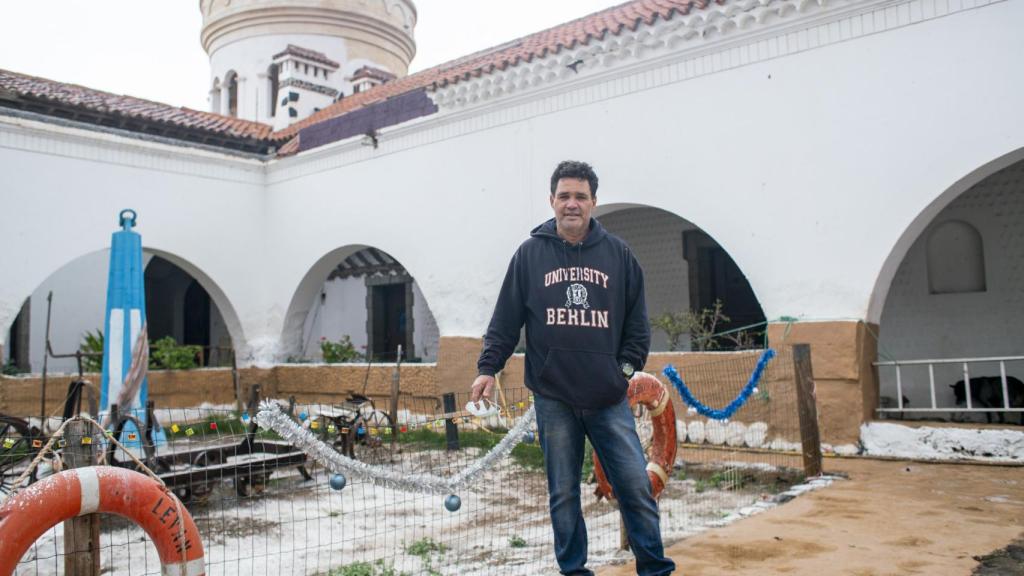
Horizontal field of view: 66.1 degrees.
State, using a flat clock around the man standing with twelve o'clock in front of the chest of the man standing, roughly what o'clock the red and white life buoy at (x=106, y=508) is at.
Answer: The red and white life buoy is roughly at 2 o'clock from the man standing.

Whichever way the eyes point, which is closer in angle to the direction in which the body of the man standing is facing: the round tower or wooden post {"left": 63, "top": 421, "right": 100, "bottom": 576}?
the wooden post

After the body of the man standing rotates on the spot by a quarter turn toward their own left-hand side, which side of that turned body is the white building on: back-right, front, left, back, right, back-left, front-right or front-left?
left

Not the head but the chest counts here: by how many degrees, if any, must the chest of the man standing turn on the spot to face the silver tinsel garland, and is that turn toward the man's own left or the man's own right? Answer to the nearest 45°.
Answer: approximately 135° to the man's own right

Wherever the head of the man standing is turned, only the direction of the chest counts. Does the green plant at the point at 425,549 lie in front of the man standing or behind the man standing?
behind

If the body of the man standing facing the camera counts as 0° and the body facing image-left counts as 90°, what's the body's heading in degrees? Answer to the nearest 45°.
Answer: approximately 0°

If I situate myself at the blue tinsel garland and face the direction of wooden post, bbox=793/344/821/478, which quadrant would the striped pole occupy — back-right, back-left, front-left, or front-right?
back-right

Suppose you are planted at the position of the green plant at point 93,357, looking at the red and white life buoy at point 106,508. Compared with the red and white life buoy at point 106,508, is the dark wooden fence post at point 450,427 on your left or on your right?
left

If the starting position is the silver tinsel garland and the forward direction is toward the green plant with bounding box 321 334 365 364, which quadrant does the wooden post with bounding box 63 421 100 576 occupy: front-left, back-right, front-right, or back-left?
back-left

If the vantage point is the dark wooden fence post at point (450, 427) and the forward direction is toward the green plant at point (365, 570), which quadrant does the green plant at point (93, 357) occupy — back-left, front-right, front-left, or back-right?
back-right

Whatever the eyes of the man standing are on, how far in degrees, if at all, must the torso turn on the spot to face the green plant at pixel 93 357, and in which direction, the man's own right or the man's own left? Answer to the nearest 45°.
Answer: approximately 135° to the man's own right

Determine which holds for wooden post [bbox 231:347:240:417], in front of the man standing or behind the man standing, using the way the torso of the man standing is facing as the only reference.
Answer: behind

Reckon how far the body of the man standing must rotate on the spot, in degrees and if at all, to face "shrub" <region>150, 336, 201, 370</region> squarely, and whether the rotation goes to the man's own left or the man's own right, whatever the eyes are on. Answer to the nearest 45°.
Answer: approximately 135° to the man's own right
